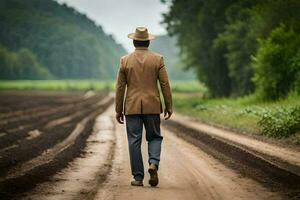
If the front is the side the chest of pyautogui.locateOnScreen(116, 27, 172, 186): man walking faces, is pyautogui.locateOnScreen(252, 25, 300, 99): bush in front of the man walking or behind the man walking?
in front

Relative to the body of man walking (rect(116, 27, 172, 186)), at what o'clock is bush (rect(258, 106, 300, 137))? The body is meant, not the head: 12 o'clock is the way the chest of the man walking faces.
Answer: The bush is roughly at 1 o'clock from the man walking.

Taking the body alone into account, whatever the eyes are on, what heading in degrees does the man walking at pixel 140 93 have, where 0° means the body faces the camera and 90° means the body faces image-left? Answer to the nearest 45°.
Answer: approximately 180°
